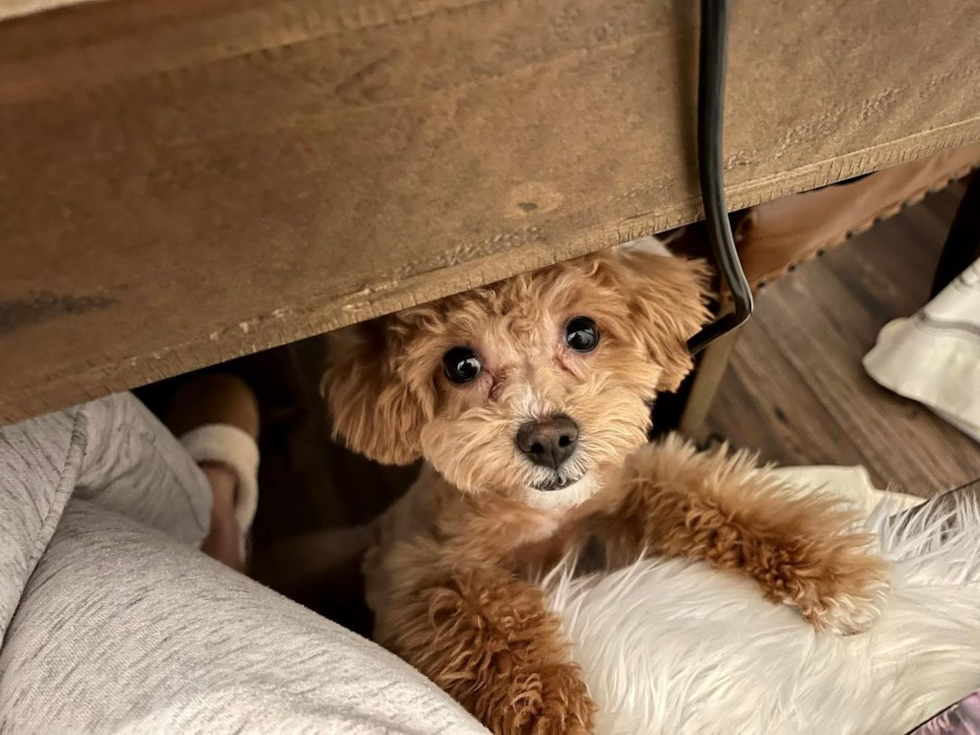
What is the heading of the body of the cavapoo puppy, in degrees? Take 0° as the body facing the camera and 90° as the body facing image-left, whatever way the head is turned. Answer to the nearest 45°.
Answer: approximately 0°

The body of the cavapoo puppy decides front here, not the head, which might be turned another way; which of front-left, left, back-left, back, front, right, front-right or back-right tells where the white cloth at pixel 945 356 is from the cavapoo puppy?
back-left
